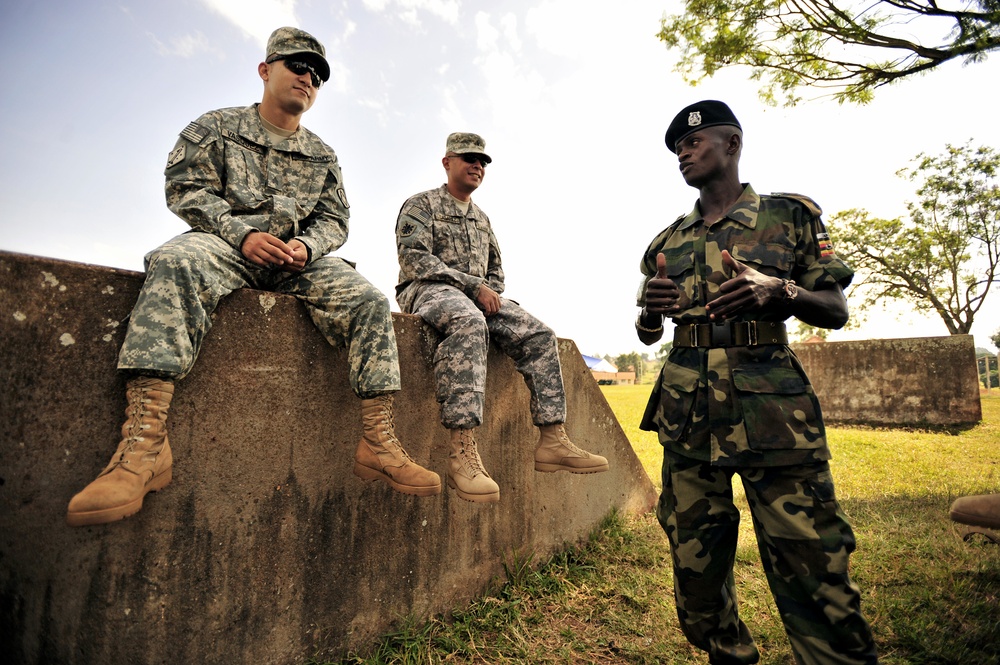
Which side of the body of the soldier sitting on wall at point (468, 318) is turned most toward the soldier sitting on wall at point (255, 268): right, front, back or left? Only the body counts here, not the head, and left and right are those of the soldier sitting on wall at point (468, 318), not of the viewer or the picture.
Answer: right

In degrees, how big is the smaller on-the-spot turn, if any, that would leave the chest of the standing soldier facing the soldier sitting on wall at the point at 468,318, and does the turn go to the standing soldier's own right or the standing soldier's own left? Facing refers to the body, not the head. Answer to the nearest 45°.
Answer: approximately 45° to the standing soldier's own right

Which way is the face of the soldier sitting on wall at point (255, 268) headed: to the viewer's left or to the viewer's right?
to the viewer's right

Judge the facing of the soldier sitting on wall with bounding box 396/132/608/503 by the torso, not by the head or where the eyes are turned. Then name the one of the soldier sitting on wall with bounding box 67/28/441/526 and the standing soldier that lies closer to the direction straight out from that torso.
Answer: the standing soldier

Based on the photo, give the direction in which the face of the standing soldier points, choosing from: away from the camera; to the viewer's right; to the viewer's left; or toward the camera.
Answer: to the viewer's left

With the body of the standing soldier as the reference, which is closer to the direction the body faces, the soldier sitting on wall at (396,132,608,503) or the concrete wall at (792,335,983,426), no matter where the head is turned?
the soldier sitting on wall

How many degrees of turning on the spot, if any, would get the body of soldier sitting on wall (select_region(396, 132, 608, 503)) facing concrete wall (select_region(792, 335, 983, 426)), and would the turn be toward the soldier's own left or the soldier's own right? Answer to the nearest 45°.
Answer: approximately 90° to the soldier's own left

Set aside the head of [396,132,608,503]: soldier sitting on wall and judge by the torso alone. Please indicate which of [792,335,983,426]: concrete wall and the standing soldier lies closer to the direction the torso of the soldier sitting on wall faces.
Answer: the standing soldier

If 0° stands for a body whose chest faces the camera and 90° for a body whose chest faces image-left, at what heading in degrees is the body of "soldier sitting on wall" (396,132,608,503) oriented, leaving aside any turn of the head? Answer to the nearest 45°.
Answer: approximately 315°
